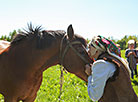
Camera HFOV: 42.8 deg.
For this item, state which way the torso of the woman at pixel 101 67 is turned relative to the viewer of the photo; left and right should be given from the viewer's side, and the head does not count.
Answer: facing to the left of the viewer

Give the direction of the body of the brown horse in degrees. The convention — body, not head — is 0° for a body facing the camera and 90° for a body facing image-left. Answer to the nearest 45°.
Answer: approximately 270°

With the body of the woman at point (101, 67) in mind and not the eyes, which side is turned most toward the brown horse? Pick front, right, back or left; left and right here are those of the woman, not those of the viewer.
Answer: front

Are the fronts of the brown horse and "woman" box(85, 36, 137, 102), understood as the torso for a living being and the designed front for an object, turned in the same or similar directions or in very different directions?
very different directions

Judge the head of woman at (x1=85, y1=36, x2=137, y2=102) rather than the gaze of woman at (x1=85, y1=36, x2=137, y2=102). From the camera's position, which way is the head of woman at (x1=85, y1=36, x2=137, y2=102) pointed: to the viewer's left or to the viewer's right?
to the viewer's left

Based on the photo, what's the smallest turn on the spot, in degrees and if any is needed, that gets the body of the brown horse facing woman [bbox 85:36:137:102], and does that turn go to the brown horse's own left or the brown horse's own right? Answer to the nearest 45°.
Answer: approximately 45° to the brown horse's own right

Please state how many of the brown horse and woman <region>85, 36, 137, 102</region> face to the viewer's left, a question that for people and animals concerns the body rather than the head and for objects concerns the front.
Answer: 1
